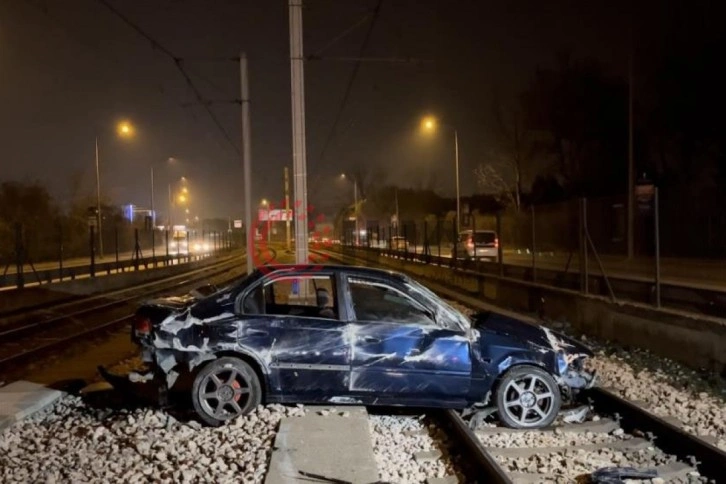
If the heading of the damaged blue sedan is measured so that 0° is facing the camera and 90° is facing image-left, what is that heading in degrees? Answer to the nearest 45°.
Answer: approximately 270°

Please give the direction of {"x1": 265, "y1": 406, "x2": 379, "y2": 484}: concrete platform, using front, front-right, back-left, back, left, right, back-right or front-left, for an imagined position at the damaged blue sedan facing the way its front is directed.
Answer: right

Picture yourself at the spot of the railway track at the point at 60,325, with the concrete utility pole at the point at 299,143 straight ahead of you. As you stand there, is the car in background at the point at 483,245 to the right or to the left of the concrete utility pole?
left

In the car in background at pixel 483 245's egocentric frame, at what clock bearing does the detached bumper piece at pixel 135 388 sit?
The detached bumper piece is roughly at 8 o'clock from the car in background.

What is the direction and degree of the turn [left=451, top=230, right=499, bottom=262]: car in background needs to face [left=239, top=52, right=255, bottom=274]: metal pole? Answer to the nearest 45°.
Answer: approximately 90° to its left

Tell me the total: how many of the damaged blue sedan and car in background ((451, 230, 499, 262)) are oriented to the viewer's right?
1

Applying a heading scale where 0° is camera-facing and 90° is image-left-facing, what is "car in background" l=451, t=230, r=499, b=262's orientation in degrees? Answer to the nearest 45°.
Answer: approximately 135°
